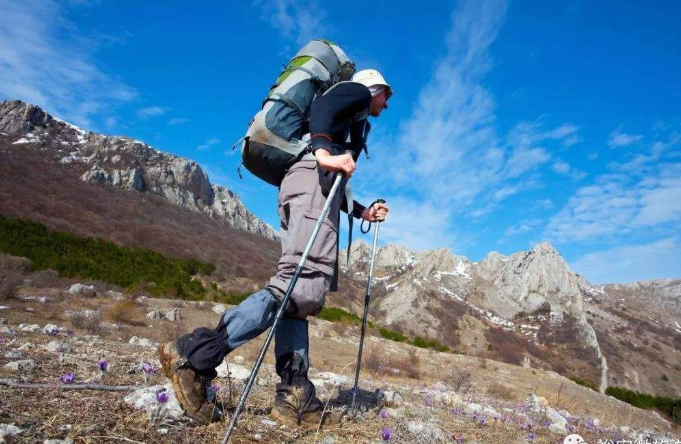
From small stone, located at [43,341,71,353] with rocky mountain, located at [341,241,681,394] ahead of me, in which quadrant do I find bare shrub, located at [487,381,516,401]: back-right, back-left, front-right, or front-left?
front-right

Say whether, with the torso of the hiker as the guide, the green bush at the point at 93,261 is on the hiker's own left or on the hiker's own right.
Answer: on the hiker's own left

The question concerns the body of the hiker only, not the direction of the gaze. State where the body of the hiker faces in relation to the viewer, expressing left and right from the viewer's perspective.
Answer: facing to the right of the viewer

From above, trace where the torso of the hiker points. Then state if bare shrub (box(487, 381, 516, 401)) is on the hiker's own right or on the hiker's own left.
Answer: on the hiker's own left

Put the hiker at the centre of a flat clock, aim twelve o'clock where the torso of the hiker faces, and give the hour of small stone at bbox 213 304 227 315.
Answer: The small stone is roughly at 9 o'clock from the hiker.

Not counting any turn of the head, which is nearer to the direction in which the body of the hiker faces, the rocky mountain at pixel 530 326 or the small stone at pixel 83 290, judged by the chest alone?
the rocky mountain

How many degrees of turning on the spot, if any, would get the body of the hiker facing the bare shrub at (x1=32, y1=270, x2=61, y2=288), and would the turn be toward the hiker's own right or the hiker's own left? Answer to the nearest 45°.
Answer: approximately 135° to the hiker's own left

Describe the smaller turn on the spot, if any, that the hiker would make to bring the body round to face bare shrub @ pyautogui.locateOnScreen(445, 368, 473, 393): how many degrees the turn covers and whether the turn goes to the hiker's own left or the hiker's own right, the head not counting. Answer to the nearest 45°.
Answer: approximately 45° to the hiker's own left

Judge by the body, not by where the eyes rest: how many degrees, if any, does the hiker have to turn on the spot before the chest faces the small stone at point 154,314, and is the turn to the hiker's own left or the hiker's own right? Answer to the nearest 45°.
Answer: approximately 90° to the hiker's own left

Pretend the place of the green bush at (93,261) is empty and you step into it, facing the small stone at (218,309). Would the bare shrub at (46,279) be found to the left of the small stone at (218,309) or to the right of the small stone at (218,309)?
right

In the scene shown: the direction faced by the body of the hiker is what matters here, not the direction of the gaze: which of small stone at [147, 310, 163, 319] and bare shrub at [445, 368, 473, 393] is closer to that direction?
the bare shrub

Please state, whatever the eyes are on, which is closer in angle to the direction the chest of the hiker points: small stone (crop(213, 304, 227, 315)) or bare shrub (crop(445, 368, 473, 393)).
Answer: the bare shrub

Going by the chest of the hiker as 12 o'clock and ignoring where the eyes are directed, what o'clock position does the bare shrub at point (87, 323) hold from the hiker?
The bare shrub is roughly at 8 o'clock from the hiker.
